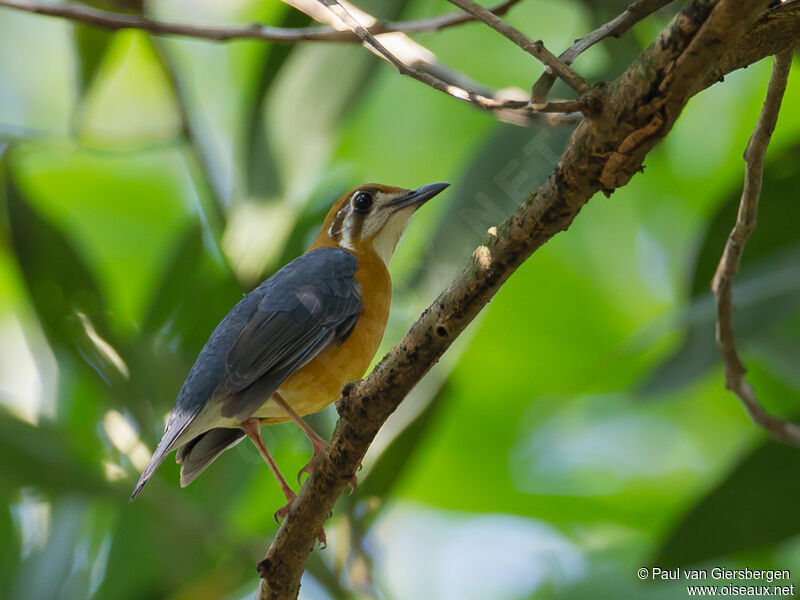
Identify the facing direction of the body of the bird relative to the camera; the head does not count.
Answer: to the viewer's right

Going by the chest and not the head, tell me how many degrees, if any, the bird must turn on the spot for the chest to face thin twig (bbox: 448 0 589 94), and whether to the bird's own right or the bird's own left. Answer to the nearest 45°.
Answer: approximately 45° to the bird's own right

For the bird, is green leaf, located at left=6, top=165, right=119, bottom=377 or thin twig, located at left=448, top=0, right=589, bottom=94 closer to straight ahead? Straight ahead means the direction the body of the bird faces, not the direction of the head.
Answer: the thin twig

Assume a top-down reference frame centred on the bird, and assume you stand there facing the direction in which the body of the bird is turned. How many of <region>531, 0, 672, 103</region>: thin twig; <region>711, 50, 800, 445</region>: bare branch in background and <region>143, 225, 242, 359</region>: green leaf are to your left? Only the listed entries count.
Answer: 1

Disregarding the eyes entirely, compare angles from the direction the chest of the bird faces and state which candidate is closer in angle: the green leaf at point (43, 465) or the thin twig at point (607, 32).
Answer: the thin twig

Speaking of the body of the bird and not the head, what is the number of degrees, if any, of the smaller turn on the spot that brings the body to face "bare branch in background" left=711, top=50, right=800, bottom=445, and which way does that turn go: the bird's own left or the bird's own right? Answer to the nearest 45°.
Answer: approximately 45° to the bird's own right

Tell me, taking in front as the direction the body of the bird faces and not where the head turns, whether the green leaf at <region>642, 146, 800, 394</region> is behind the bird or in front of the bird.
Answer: in front

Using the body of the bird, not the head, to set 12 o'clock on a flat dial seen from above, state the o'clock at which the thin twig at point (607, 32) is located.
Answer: The thin twig is roughly at 2 o'clock from the bird.

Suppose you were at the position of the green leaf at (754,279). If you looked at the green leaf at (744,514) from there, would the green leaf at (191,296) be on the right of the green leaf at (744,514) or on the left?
right
